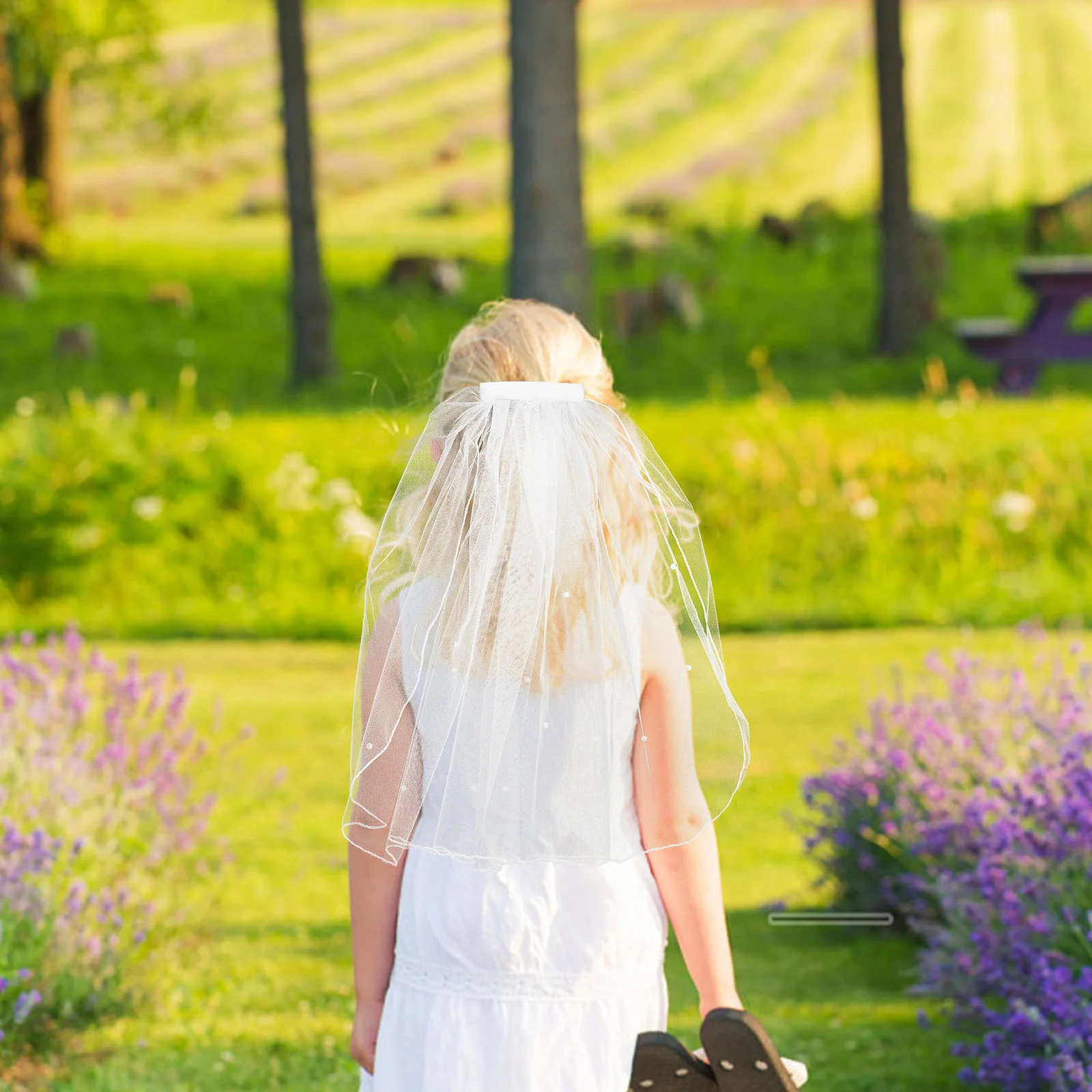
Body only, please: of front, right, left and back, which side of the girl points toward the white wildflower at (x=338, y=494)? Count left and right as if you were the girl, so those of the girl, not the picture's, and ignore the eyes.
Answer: front

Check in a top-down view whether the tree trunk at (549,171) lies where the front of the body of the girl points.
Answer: yes

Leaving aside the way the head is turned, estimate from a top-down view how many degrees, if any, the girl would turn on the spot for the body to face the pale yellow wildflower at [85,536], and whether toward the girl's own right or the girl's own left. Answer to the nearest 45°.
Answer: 0° — they already face it

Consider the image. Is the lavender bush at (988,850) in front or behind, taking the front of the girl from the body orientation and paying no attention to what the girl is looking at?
in front

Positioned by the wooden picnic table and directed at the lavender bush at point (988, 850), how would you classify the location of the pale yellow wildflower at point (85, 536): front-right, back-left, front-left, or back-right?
front-right

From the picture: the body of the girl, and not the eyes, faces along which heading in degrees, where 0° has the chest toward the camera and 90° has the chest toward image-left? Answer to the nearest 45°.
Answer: approximately 180°

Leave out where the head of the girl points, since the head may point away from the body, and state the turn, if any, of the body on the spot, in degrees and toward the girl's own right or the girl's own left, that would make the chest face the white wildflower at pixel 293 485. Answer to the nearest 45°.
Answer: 0° — they already face it

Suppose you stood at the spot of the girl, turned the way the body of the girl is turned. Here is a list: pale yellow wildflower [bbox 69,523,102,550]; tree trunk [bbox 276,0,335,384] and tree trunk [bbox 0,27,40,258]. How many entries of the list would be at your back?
0

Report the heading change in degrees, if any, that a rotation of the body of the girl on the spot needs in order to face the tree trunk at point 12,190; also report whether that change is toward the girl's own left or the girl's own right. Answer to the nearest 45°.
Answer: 0° — they already face it

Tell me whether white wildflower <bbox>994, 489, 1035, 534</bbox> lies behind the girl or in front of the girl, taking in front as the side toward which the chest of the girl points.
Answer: in front

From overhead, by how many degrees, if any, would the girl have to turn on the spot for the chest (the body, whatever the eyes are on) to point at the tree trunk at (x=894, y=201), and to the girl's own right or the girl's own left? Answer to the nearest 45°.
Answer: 0° — they already face it

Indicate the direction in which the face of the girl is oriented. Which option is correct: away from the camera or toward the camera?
away from the camera

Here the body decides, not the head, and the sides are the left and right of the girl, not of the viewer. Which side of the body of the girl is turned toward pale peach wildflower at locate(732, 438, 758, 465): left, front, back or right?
front

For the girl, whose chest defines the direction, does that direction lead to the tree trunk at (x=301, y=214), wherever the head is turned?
yes
